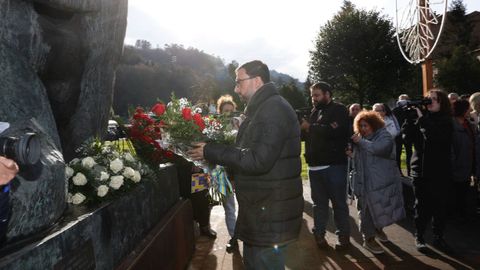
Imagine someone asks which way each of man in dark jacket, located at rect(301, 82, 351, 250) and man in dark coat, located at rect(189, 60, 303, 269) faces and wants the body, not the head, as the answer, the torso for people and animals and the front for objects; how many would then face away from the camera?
0

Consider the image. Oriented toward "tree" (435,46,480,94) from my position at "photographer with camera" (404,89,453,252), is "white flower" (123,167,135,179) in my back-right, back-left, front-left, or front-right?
back-left

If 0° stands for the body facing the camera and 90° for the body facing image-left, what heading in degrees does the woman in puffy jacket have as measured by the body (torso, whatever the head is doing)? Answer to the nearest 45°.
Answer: approximately 45°

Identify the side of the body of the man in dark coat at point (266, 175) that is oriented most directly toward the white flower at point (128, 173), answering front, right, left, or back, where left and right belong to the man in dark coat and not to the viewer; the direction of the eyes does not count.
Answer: front

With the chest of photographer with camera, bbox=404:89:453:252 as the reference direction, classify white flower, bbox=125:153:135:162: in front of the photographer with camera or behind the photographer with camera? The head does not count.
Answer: in front

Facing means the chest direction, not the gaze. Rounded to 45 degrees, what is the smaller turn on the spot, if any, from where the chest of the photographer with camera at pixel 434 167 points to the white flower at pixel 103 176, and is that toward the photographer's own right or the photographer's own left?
0° — they already face it

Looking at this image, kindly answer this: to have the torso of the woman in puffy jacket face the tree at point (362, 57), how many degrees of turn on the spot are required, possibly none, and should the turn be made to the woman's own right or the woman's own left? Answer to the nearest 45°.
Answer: approximately 135° to the woman's own right

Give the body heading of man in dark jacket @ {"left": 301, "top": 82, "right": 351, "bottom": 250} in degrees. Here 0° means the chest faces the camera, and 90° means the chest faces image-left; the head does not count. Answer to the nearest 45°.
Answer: approximately 45°

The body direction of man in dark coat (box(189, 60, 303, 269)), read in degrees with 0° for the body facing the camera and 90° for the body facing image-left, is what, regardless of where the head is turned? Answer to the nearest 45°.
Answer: approximately 90°

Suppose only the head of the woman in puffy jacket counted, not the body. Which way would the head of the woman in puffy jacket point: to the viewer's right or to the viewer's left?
to the viewer's left

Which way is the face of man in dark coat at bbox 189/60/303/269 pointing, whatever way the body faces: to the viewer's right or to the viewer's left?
to the viewer's left

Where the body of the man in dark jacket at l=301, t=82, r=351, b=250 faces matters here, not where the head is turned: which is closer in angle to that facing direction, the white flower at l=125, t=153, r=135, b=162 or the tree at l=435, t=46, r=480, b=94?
the white flower

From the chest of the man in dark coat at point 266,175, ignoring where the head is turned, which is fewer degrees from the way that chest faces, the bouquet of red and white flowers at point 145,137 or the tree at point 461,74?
the bouquet of red and white flowers

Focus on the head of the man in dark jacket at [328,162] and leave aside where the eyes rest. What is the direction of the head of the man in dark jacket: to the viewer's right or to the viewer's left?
to the viewer's left

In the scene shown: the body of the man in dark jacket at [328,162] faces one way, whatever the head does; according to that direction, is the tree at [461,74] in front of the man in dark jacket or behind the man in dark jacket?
behind

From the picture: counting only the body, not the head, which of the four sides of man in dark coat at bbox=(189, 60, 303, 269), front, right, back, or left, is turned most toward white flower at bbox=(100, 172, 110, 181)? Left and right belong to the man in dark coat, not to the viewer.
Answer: front
